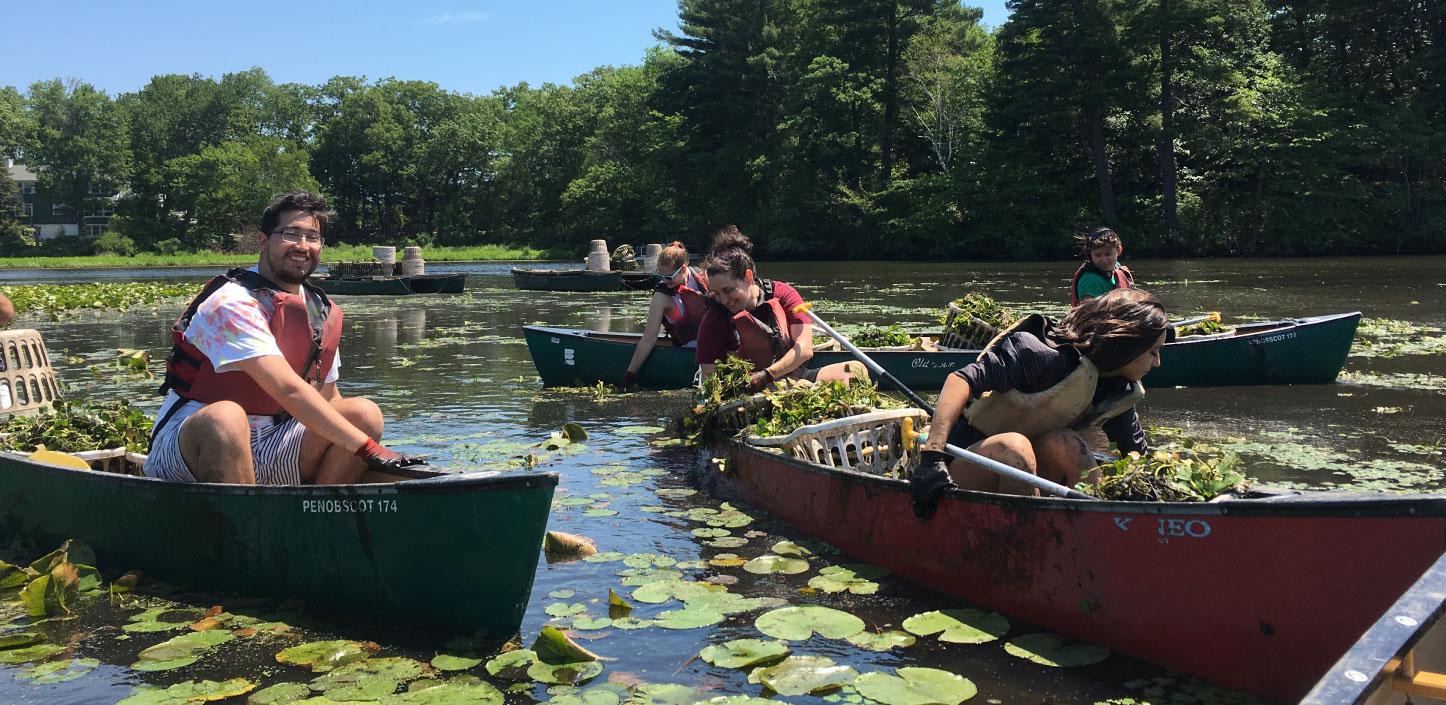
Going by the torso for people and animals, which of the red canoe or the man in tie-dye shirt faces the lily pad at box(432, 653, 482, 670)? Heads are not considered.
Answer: the man in tie-dye shirt

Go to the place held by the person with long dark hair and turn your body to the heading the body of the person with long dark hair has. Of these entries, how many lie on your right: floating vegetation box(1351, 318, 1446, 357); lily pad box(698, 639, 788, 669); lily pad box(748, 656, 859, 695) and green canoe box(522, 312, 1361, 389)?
2

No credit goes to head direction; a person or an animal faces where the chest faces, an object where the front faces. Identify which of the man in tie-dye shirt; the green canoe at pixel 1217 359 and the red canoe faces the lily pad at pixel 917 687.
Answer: the man in tie-dye shirt
